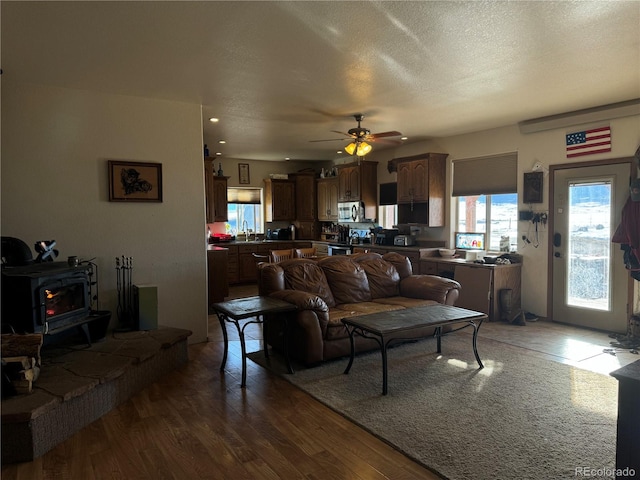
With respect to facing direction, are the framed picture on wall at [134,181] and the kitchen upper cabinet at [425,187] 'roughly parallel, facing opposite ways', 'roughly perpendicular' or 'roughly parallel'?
roughly perpendicular

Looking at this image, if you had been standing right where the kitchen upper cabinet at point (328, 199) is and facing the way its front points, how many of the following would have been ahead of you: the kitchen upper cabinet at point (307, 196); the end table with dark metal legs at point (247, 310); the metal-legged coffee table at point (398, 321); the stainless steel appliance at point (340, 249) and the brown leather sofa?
4

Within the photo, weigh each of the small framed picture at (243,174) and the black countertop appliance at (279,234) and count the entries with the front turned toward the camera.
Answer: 2

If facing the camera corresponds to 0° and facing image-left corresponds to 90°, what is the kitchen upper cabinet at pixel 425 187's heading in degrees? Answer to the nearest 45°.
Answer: approximately 45°

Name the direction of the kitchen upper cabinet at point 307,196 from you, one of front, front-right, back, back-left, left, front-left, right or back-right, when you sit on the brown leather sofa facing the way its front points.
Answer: back-left

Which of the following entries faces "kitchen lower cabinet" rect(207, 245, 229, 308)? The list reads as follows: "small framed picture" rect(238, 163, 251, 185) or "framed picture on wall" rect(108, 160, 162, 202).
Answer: the small framed picture

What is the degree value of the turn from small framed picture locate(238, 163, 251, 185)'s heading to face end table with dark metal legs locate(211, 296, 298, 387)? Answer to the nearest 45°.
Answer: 0° — it already faces it

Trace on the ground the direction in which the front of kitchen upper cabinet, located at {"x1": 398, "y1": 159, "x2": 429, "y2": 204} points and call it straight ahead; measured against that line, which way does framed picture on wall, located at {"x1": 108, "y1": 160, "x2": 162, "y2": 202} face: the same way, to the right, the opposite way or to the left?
to the left

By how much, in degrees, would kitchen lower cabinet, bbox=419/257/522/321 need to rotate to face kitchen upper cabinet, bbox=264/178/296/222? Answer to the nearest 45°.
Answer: approximately 90° to its right
